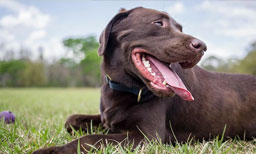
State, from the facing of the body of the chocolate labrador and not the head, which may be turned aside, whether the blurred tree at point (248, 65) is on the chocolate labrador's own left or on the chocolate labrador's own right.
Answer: on the chocolate labrador's own right

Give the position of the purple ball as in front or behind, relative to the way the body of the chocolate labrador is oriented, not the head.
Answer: in front

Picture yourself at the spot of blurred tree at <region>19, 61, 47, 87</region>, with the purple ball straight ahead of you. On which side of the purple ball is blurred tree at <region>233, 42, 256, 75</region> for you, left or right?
left

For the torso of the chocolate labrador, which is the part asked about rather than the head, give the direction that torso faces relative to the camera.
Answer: to the viewer's left

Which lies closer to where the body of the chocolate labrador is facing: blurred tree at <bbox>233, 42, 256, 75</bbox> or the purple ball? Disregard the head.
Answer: the purple ball

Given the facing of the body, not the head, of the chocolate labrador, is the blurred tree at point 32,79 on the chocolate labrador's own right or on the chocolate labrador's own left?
on the chocolate labrador's own right
